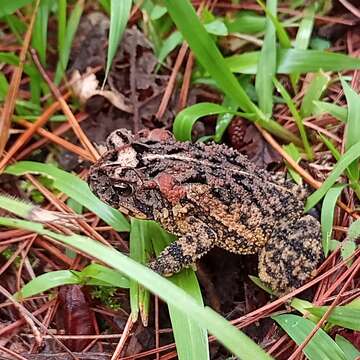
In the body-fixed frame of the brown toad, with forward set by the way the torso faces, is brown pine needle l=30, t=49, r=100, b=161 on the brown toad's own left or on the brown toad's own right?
on the brown toad's own right

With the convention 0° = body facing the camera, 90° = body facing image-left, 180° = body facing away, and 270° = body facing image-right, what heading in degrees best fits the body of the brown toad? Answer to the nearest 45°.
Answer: approximately 90°

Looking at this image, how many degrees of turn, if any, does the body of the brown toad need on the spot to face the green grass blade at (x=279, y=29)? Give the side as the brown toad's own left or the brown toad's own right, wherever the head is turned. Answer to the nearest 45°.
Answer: approximately 135° to the brown toad's own right

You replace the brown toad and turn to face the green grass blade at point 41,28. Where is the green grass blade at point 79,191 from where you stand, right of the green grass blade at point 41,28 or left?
left

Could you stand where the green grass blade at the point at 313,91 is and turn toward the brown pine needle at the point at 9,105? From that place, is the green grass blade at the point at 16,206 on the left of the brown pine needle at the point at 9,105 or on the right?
left

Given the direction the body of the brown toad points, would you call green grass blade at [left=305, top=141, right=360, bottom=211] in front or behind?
behind

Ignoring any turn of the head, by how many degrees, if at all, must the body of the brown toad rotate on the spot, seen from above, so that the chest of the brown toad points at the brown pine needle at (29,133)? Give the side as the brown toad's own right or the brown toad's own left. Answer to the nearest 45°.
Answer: approximately 45° to the brown toad's own right

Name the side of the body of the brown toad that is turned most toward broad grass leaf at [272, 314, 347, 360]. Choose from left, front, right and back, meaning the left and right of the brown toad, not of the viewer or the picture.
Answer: left

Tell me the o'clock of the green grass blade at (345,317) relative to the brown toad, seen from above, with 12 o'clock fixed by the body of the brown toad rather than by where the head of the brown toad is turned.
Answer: The green grass blade is roughly at 8 o'clock from the brown toad.

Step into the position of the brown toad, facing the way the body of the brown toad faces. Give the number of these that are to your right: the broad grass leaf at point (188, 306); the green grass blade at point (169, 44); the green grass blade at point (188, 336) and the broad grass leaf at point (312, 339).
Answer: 1

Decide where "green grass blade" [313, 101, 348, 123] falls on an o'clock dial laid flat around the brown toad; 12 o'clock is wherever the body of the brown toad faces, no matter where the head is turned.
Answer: The green grass blade is roughly at 5 o'clock from the brown toad.

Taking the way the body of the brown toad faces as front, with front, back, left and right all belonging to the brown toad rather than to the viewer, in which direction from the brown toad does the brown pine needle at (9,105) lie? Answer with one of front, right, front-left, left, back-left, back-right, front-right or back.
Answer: front-right

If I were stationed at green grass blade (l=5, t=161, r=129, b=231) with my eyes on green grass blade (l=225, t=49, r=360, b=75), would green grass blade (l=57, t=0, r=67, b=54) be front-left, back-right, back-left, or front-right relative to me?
front-left
